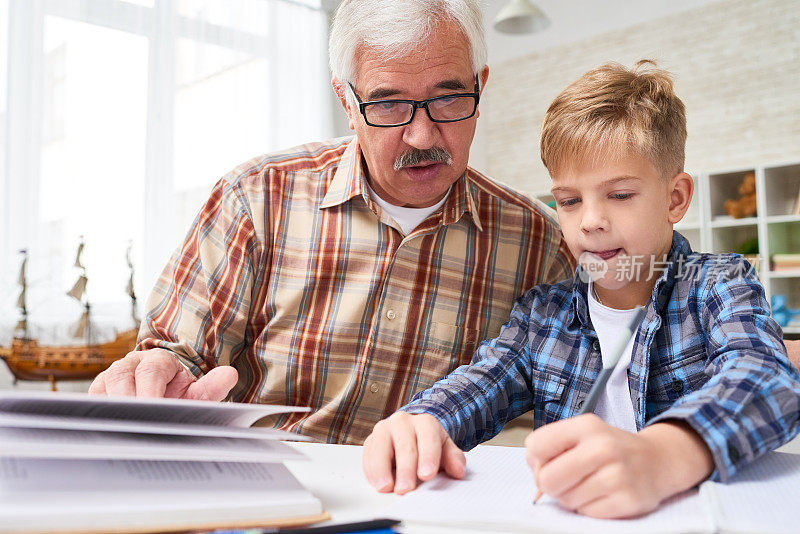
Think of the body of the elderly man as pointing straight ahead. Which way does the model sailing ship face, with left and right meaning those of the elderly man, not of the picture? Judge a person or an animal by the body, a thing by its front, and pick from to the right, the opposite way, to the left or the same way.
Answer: to the right

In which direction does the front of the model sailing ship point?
to the viewer's left

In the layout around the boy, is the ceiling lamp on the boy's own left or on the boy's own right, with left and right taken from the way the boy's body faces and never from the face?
on the boy's own right

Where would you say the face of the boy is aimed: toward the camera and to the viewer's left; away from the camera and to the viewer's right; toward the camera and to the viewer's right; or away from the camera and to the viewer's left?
toward the camera and to the viewer's left

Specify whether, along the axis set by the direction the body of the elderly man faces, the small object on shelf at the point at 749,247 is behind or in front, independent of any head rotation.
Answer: behind

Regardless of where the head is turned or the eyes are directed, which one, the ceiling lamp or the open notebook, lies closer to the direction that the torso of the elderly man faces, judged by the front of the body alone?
the open notebook

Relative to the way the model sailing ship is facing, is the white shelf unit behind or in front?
behind

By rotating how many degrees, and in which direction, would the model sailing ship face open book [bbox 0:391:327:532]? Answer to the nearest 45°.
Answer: approximately 90° to its left

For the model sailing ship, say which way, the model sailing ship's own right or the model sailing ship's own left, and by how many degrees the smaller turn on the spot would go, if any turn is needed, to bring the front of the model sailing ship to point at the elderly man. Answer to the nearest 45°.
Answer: approximately 90° to the model sailing ship's own left

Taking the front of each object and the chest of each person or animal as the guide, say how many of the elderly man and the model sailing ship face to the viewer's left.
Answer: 1

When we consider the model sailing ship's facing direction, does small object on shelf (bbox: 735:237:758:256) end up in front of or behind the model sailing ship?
behind
